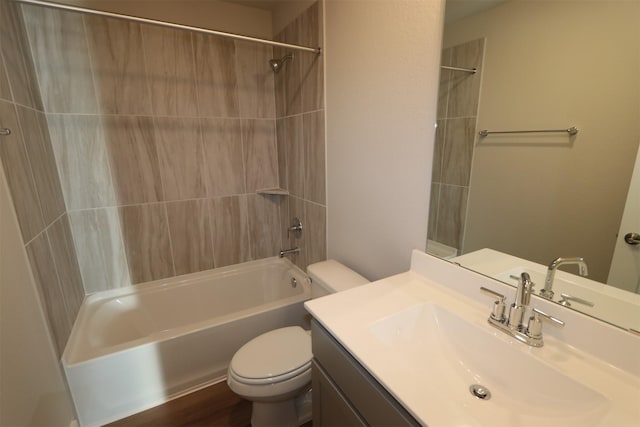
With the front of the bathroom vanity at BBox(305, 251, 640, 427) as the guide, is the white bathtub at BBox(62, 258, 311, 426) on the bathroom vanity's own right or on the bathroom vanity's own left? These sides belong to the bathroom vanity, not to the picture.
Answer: on the bathroom vanity's own right

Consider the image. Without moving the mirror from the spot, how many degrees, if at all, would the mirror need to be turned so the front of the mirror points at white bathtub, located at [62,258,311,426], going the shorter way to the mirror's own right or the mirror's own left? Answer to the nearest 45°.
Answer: approximately 45° to the mirror's own right

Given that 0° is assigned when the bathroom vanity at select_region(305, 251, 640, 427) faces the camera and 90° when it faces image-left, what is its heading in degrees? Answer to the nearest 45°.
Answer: approximately 45°

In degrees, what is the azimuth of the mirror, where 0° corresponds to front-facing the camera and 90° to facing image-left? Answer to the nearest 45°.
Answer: approximately 45°

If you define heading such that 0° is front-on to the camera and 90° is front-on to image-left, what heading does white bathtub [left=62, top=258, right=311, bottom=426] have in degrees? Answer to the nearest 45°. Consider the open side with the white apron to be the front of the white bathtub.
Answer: approximately 315°
